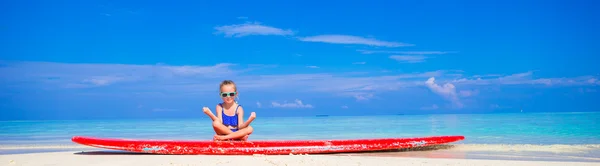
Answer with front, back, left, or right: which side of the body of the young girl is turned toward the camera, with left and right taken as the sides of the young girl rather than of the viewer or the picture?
front

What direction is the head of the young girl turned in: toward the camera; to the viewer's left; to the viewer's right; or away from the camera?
toward the camera

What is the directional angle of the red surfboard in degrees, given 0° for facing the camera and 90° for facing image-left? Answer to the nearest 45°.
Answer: approximately 90°
